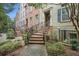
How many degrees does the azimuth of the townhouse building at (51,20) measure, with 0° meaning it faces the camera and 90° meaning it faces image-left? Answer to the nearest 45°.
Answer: approximately 45°

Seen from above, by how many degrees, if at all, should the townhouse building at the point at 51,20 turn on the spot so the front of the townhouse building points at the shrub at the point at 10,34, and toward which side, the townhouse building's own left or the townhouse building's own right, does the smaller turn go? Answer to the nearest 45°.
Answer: approximately 45° to the townhouse building's own right

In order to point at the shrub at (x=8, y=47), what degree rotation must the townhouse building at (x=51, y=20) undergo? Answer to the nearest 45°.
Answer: approximately 45° to its right
